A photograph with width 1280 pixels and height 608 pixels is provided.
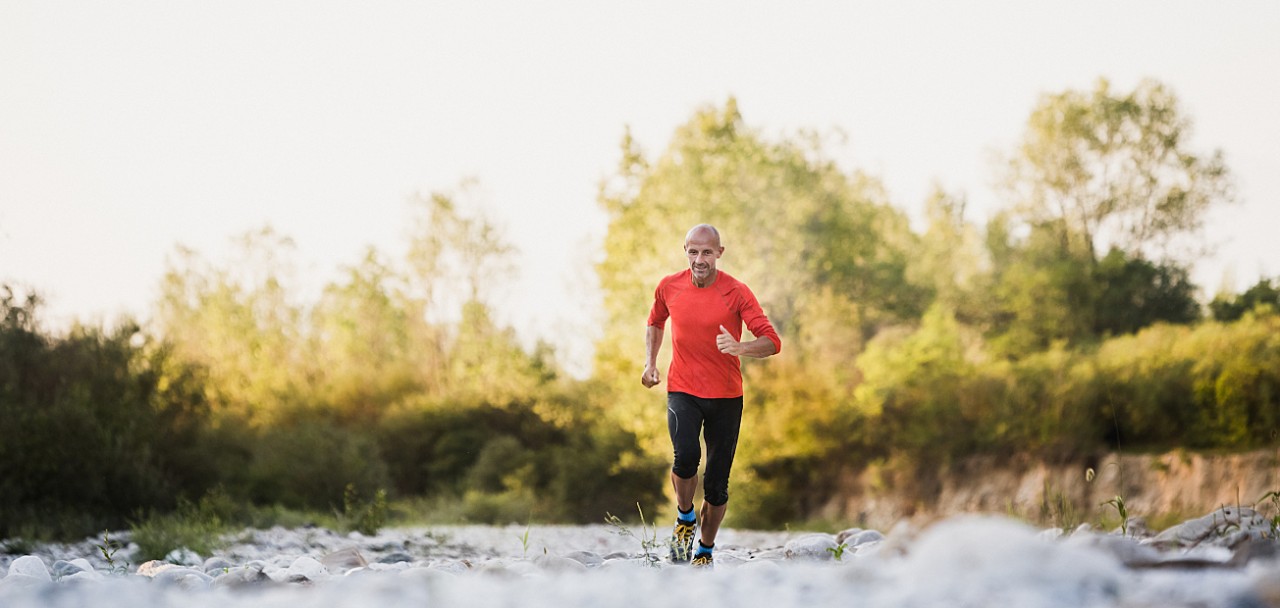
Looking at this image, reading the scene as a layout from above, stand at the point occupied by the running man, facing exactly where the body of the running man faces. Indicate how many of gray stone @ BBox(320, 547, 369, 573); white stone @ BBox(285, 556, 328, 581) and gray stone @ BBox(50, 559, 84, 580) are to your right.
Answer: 3

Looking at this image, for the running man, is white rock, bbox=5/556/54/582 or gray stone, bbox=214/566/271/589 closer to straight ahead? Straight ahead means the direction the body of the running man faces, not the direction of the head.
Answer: the gray stone

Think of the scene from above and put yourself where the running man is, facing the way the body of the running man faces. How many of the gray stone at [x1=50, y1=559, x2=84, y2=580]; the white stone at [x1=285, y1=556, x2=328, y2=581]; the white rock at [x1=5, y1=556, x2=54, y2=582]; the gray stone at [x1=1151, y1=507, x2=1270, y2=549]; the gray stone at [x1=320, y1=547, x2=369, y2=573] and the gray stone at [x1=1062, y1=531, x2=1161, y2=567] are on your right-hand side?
4

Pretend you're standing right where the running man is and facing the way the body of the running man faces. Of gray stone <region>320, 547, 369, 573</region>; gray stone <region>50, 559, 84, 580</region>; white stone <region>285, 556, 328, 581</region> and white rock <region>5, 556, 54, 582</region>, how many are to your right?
4

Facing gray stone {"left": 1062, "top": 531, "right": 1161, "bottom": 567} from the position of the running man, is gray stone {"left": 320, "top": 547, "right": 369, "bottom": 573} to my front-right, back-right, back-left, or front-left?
back-right

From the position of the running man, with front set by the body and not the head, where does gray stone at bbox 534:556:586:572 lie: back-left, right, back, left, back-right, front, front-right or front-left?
front-right

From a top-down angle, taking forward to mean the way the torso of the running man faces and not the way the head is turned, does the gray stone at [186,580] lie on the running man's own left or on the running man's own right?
on the running man's own right

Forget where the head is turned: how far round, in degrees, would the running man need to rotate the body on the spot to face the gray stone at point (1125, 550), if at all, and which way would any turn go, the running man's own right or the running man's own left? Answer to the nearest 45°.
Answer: approximately 45° to the running man's own left

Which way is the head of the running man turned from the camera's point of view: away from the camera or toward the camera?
toward the camera

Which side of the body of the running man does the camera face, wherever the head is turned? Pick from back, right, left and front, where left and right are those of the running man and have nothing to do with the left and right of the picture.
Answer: front

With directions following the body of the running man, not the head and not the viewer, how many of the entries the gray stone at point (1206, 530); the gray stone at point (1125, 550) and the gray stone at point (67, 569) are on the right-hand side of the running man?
1

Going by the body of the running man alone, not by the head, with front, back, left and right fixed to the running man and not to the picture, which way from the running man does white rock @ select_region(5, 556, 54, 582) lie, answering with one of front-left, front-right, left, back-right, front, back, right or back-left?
right

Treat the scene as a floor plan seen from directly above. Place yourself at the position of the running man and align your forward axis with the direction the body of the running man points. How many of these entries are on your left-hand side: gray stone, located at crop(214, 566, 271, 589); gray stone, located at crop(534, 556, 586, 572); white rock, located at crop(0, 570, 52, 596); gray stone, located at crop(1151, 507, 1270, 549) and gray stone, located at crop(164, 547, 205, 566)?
1

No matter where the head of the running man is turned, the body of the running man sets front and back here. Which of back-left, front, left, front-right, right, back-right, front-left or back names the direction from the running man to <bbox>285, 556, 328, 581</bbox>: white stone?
right

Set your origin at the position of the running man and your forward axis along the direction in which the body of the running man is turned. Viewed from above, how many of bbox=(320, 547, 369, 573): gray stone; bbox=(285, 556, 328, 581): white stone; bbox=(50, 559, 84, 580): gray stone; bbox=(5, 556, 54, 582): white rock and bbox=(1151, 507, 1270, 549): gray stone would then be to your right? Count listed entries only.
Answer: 4

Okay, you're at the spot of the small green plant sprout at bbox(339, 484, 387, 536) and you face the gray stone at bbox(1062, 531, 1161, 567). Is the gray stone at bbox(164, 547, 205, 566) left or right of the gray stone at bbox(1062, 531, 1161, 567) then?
right

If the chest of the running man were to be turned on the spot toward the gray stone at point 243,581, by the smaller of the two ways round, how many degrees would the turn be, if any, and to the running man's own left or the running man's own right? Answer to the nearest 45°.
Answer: approximately 45° to the running man's own right

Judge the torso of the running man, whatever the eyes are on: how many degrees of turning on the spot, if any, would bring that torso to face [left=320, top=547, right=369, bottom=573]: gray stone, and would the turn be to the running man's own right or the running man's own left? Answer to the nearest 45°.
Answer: approximately 90° to the running man's own right

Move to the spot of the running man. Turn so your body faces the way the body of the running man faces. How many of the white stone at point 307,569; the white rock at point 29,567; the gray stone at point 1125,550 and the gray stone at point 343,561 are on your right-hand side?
3

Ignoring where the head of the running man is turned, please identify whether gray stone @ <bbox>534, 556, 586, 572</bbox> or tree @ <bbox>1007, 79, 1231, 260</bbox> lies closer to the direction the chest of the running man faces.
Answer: the gray stone
